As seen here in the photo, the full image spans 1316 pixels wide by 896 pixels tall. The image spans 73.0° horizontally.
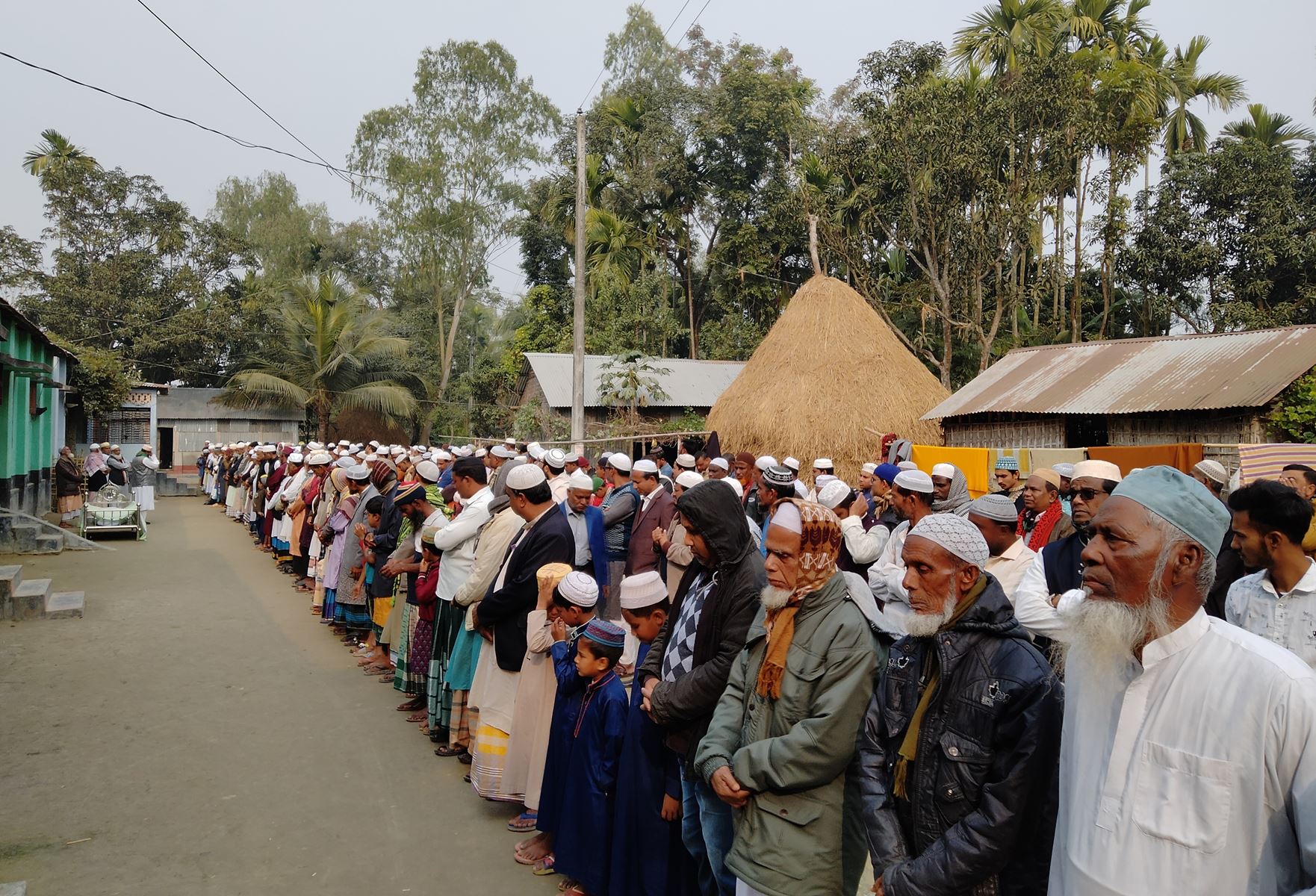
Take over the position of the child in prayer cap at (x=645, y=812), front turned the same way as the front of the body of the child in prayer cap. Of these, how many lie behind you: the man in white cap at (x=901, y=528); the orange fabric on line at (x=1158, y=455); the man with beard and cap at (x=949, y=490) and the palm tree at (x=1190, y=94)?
4

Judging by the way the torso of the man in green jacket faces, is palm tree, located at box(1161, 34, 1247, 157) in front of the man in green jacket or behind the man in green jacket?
behind

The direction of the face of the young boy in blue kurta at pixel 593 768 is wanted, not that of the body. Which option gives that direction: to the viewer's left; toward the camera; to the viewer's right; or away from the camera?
to the viewer's left

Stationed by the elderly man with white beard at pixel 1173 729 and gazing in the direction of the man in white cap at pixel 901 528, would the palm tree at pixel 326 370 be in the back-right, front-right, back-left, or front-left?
front-left

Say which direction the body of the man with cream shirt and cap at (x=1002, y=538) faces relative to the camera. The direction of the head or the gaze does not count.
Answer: to the viewer's left

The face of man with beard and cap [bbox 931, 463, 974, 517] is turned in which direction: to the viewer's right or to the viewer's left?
to the viewer's left

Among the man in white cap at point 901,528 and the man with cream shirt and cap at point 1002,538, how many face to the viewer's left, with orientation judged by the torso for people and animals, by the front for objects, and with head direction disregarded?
2

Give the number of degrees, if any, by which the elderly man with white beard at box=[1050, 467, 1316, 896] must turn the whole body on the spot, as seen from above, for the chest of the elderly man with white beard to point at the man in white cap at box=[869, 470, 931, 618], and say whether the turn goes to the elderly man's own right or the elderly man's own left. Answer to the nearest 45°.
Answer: approximately 90° to the elderly man's own right

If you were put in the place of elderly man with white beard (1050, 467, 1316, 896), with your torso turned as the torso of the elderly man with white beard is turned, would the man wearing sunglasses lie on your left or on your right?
on your right

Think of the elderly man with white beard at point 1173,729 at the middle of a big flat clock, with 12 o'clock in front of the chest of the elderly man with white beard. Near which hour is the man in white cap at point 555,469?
The man in white cap is roughly at 3 o'clock from the elderly man with white beard.

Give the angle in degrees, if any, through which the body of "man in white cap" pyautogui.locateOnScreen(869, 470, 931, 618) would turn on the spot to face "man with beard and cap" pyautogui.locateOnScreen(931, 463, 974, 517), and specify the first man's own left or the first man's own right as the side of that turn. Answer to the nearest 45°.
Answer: approximately 90° to the first man's own right

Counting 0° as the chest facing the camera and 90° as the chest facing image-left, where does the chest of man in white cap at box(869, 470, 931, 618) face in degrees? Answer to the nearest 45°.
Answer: approximately 90°

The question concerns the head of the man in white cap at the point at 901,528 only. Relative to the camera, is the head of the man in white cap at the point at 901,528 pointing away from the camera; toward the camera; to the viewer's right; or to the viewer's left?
to the viewer's left

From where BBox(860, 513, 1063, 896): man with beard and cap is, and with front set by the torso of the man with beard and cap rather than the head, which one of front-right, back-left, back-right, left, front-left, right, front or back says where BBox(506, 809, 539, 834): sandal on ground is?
right

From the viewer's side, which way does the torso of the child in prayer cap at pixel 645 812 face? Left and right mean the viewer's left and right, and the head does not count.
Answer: facing the viewer and to the left of the viewer

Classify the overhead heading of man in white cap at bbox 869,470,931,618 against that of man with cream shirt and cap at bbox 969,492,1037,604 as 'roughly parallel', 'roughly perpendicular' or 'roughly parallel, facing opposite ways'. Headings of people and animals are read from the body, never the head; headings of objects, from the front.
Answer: roughly parallel

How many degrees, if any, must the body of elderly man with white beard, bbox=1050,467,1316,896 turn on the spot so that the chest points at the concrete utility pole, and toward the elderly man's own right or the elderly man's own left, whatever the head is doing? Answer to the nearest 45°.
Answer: approximately 90° to the elderly man's own right
